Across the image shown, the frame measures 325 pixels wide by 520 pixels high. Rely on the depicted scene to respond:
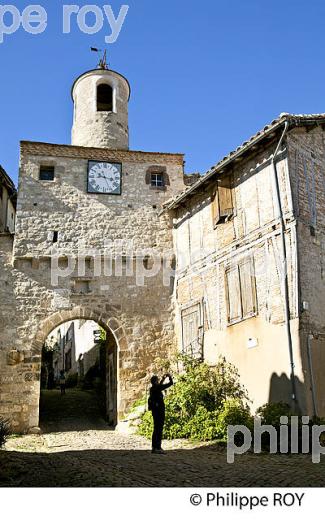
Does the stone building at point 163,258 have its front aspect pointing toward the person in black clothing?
yes

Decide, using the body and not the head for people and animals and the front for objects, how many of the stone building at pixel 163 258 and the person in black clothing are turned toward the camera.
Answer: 1

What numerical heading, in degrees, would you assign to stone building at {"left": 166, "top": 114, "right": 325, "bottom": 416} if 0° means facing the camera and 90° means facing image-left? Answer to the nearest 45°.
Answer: approximately 45°

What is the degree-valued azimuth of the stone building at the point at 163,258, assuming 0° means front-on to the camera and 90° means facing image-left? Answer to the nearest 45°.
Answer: approximately 0°
